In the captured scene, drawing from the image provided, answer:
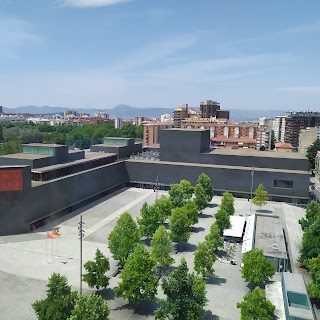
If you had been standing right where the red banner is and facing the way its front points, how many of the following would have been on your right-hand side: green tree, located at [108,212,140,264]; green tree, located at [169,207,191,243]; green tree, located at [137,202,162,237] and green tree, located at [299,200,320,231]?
0

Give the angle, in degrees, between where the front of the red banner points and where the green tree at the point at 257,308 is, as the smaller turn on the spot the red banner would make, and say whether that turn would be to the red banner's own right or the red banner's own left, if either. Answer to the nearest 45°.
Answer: approximately 45° to the red banner's own left

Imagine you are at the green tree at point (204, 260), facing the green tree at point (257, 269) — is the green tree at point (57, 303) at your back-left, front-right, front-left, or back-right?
back-right

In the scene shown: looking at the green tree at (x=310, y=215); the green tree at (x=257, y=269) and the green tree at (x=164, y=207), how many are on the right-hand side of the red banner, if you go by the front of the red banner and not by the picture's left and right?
0

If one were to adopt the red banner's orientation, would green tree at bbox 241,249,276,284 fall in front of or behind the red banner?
in front

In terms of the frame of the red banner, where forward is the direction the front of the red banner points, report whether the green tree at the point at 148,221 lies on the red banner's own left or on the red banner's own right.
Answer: on the red banner's own left

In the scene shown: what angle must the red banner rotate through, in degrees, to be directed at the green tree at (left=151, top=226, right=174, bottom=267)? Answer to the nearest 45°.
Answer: approximately 45° to its left

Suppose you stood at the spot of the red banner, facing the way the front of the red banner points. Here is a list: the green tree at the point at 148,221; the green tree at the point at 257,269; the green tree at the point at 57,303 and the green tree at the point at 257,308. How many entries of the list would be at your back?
0

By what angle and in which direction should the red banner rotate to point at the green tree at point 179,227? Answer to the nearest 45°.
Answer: approximately 45° to its left

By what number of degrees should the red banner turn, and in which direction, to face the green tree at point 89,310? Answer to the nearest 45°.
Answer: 0° — it already faces it

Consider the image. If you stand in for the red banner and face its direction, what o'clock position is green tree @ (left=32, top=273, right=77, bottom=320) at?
The green tree is roughly at 12 o'clock from the red banner.

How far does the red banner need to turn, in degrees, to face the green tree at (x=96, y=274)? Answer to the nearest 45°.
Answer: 0° — it already faces it

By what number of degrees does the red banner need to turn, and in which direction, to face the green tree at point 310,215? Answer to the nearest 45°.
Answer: approximately 90° to its left

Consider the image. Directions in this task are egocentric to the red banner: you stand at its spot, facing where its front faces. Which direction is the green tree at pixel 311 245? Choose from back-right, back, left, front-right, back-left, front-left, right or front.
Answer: front-left

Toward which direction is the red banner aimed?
toward the camera
